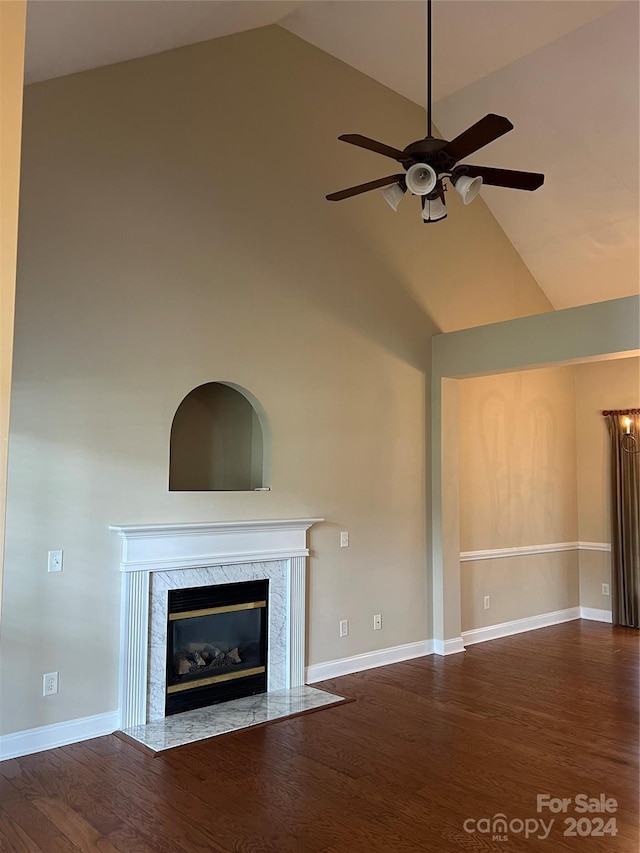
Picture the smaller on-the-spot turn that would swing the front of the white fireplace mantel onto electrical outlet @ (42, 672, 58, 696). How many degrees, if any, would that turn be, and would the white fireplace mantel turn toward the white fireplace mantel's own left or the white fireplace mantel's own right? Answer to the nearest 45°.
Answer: approximately 90° to the white fireplace mantel's own right

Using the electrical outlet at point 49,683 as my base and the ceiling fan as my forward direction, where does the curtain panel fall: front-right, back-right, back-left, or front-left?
front-left

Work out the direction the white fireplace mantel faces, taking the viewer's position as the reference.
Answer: facing the viewer and to the right of the viewer

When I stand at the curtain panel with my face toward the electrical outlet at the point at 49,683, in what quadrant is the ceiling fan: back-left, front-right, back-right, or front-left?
front-left

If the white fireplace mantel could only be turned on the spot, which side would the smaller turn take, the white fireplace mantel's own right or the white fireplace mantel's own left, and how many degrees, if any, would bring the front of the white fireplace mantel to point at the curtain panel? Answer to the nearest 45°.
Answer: approximately 90° to the white fireplace mantel's own left
